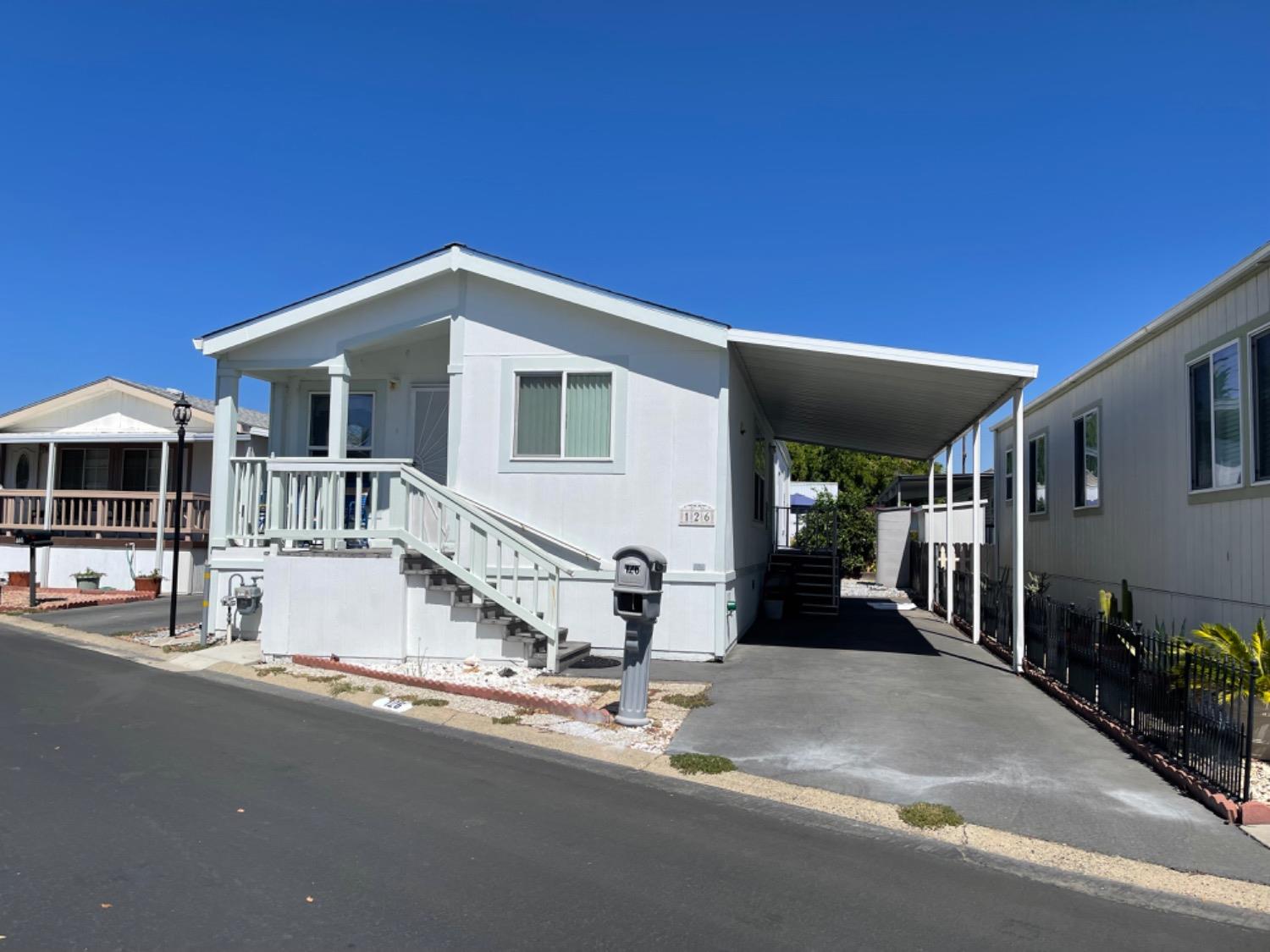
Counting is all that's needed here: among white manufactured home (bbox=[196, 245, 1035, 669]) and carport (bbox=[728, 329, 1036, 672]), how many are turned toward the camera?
2

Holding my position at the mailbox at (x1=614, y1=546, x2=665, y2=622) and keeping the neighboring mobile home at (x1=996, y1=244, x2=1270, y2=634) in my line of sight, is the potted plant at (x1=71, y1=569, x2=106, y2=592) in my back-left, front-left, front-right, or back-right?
back-left

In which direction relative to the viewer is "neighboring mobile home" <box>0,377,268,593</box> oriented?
toward the camera

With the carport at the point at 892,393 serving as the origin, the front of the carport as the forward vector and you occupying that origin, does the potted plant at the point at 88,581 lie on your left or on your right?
on your right

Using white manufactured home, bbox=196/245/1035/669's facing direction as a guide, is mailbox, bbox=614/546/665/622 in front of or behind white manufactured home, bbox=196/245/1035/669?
in front

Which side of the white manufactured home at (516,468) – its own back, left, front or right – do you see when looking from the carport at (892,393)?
left

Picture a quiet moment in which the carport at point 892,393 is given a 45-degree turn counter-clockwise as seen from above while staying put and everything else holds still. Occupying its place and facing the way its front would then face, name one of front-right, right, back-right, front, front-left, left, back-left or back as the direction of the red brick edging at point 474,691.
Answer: right

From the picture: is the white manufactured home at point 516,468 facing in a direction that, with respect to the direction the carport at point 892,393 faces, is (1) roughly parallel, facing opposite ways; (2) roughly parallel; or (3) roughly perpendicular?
roughly parallel

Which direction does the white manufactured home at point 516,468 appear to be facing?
toward the camera

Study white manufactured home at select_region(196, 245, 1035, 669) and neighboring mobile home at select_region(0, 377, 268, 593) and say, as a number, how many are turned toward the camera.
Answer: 2
